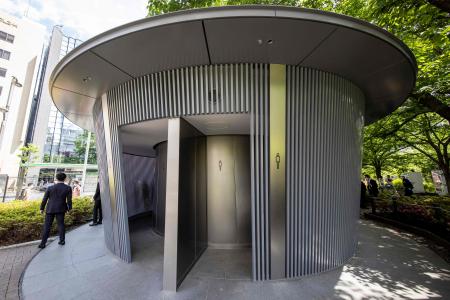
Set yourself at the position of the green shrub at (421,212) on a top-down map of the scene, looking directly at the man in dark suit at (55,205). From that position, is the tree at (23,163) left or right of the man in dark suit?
right

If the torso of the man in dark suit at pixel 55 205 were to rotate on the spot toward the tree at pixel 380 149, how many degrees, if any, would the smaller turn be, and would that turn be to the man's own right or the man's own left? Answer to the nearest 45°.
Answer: approximately 90° to the man's own right

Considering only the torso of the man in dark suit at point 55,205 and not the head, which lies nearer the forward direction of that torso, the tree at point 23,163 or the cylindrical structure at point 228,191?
the tree

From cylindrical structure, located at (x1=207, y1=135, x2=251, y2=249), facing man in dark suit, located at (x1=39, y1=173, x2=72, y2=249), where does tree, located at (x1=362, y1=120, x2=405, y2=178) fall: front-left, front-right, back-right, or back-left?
back-right

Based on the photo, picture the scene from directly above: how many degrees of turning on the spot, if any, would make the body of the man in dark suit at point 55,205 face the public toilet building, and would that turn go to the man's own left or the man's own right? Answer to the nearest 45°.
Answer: approximately 135° to the man's own right
